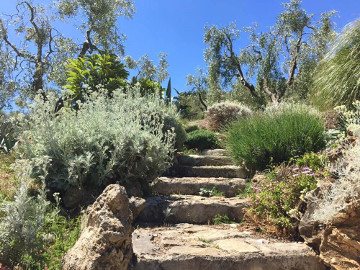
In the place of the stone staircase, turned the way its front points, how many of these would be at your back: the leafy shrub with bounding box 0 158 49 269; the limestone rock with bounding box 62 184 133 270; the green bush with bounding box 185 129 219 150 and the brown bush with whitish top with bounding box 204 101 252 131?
2

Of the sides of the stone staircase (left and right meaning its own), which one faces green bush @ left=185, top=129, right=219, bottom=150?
back

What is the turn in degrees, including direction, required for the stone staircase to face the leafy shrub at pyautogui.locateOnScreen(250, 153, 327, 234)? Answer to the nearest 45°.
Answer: approximately 135° to its left

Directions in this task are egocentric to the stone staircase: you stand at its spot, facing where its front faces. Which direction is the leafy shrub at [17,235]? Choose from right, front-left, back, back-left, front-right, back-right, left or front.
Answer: front-right

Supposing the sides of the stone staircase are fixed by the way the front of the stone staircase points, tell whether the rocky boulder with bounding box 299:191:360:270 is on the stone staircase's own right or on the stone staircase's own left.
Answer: on the stone staircase's own left

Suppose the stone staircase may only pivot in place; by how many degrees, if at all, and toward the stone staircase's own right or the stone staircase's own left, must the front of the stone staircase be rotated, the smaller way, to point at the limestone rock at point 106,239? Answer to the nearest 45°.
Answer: approximately 45° to the stone staircase's own right

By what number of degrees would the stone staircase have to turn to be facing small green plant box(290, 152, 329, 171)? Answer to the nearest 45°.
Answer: approximately 135° to its left

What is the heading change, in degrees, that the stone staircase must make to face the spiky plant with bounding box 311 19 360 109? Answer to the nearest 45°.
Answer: approximately 135° to its left

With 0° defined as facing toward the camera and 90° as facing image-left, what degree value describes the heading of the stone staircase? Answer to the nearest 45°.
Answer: approximately 0°

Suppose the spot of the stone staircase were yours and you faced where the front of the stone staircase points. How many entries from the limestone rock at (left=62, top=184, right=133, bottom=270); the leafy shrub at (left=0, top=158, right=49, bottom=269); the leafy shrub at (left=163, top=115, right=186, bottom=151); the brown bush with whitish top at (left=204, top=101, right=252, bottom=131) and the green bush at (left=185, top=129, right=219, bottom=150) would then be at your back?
3

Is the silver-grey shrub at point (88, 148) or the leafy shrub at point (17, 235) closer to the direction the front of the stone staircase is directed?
the leafy shrub

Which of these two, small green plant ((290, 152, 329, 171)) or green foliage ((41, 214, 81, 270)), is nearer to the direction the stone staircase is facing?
the green foliage

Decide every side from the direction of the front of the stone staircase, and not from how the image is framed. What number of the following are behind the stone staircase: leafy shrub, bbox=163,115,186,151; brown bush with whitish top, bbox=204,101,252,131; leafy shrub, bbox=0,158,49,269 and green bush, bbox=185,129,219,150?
3

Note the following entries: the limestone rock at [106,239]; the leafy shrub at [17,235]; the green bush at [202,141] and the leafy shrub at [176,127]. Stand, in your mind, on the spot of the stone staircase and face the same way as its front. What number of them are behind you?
2

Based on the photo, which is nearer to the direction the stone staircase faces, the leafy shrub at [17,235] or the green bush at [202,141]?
the leafy shrub

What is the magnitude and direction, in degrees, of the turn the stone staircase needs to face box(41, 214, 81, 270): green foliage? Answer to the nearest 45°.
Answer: approximately 45° to its right

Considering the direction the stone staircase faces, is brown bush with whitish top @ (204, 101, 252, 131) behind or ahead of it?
behind
